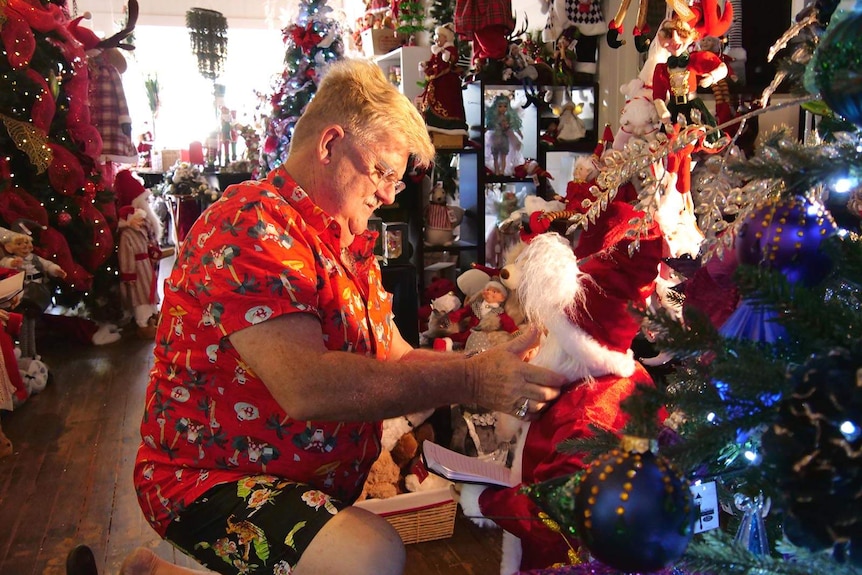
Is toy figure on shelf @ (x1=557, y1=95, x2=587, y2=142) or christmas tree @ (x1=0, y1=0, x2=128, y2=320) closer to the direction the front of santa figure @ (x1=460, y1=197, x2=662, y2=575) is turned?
the christmas tree

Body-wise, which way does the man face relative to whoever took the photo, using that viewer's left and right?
facing to the right of the viewer

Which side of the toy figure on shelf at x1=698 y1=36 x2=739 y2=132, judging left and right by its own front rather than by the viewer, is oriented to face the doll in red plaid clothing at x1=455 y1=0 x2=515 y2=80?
right

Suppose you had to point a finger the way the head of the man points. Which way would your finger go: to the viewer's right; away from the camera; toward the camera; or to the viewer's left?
to the viewer's right

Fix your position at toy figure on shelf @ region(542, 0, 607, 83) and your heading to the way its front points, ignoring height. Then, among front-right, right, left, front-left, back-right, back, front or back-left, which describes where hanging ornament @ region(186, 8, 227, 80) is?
back-right

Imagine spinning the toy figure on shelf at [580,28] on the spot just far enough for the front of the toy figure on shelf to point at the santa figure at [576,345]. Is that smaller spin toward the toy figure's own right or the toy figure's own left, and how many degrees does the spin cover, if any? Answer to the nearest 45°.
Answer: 0° — it already faces it

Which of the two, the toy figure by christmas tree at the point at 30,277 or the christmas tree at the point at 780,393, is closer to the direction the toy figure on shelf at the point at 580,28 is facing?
the christmas tree

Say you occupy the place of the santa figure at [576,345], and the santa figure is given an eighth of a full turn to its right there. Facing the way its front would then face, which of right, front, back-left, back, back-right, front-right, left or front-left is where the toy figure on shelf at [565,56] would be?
front-right

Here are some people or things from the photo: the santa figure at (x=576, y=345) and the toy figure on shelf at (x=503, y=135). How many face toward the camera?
1

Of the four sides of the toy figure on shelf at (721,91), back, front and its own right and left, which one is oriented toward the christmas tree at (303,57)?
right
